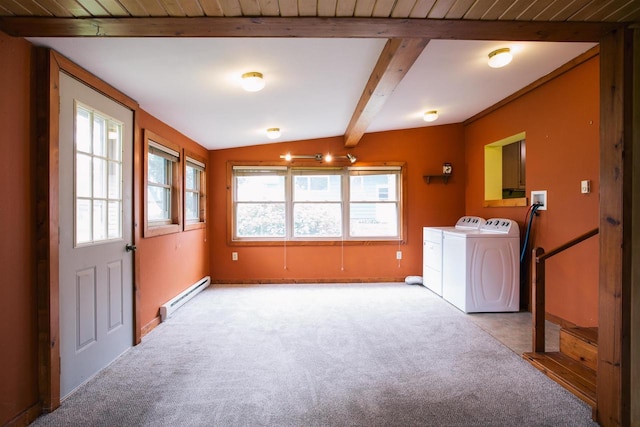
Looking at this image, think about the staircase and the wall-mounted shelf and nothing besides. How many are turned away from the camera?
0

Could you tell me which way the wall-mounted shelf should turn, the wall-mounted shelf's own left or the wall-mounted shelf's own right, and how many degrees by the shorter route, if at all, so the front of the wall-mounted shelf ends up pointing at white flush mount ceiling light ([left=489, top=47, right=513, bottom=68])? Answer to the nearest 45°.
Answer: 0° — it already faces it

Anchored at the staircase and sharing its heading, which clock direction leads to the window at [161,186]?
The window is roughly at 1 o'clock from the staircase.

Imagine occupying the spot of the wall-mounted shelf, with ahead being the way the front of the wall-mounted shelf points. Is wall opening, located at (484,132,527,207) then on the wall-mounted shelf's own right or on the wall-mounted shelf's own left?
on the wall-mounted shelf's own left

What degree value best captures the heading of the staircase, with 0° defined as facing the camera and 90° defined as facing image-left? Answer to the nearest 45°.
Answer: approximately 45°

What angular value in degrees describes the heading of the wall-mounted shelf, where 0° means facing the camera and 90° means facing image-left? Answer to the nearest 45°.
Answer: approximately 0°

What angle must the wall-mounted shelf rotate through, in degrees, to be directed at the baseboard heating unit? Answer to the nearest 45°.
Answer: approximately 45° to its right

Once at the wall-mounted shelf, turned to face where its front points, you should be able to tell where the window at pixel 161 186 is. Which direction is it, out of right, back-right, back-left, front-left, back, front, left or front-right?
front-right

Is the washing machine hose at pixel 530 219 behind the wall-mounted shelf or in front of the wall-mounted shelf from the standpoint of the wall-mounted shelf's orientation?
in front

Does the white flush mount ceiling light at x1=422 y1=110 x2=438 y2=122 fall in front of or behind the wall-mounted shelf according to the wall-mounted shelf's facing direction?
in front

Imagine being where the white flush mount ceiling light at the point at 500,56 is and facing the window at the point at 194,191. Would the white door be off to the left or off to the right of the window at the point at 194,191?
left
